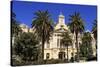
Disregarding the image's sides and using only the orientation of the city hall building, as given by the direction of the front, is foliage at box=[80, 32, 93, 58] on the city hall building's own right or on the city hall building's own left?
on the city hall building's own left

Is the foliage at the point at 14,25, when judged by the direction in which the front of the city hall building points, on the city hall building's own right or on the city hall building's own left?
on the city hall building's own right
